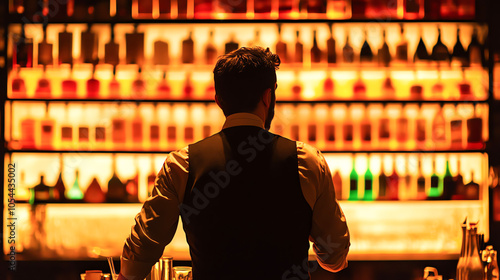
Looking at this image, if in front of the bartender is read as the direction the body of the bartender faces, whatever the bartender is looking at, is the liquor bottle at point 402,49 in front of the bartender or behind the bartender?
in front

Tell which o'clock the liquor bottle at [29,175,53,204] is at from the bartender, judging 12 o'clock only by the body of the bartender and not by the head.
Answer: The liquor bottle is roughly at 11 o'clock from the bartender.

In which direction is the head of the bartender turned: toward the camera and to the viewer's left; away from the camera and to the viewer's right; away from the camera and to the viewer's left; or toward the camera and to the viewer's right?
away from the camera and to the viewer's right

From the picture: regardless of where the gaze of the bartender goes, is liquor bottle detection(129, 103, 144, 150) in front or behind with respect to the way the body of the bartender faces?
in front

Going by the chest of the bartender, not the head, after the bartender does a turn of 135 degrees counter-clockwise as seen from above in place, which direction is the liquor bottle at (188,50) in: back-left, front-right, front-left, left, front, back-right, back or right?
back-right

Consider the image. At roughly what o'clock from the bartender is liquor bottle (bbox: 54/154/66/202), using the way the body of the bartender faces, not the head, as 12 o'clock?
The liquor bottle is roughly at 11 o'clock from the bartender.

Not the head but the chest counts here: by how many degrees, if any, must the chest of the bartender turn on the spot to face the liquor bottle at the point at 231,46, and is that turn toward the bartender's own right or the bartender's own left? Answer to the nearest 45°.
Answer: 0° — they already face it

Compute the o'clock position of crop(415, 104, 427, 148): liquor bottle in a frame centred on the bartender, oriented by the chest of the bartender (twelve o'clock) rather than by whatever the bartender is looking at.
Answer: The liquor bottle is roughly at 1 o'clock from the bartender.

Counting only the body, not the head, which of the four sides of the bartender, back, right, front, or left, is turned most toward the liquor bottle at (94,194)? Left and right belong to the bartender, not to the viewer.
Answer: front

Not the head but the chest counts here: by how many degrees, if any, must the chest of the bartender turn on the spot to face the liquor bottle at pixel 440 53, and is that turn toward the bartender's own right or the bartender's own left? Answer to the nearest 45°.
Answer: approximately 45° to the bartender's own right

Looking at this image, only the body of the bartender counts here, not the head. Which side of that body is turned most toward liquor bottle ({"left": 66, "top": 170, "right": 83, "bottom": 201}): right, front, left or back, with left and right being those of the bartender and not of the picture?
front

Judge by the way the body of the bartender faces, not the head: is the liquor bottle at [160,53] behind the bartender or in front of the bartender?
in front

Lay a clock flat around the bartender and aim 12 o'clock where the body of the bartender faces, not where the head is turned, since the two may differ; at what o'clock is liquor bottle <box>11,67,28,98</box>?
The liquor bottle is roughly at 11 o'clock from the bartender.

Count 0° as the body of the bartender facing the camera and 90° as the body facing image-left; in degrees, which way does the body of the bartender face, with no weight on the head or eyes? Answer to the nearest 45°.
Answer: approximately 180°
